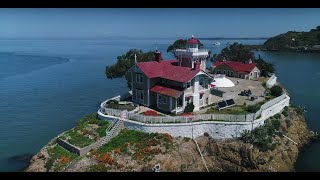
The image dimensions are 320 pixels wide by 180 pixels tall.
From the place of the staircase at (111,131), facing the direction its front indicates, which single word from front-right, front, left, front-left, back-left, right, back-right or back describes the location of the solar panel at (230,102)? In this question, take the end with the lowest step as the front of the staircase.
back-left

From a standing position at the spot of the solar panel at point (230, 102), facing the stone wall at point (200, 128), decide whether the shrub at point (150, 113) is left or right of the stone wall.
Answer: right

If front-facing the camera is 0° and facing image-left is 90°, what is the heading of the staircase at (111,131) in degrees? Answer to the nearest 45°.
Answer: approximately 45°

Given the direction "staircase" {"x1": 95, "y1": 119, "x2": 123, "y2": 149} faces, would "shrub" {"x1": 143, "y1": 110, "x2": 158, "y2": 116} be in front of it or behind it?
behind

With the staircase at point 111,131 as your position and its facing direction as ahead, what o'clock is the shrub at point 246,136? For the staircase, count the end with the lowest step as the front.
The shrub is roughly at 8 o'clock from the staircase.

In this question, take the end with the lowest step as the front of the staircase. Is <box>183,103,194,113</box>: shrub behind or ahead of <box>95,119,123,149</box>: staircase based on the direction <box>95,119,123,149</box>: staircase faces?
behind

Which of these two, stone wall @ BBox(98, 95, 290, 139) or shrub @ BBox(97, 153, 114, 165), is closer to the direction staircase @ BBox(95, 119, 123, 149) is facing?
the shrub

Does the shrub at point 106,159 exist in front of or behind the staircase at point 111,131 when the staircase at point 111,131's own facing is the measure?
in front

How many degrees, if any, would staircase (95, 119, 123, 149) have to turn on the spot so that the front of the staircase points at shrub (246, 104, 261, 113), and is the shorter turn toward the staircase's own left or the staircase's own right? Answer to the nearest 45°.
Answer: approximately 135° to the staircase's own left
